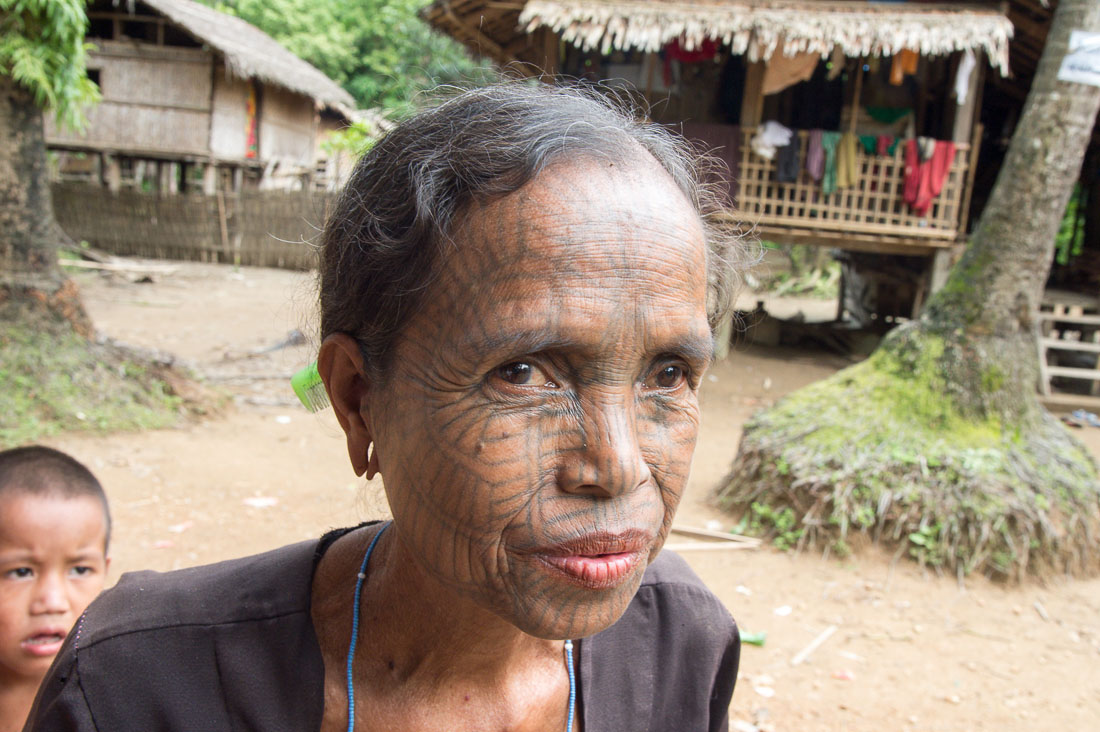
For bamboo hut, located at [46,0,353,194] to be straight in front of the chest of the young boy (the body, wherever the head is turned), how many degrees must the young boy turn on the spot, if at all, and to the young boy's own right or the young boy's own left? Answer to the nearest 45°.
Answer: approximately 180°

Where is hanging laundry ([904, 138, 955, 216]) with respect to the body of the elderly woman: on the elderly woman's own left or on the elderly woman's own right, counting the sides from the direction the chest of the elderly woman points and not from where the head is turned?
on the elderly woman's own left

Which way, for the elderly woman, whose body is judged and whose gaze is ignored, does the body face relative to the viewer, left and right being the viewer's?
facing the viewer and to the right of the viewer

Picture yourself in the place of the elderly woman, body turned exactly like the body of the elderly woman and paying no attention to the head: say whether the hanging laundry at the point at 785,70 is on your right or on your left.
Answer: on your left

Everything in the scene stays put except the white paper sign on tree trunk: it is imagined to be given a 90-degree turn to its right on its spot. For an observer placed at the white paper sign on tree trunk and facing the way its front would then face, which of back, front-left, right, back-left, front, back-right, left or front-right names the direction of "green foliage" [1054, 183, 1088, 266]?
right

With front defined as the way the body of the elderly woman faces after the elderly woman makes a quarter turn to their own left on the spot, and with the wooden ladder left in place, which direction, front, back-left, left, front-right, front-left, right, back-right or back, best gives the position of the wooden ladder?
front

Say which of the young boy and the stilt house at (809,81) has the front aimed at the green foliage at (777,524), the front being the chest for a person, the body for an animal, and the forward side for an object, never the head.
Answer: the stilt house

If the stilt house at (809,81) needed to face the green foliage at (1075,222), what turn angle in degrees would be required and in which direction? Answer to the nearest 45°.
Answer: approximately 135° to its left

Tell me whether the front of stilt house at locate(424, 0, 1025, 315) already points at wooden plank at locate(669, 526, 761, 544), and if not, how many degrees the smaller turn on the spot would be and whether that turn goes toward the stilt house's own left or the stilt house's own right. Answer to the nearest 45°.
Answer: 0° — it already faces it

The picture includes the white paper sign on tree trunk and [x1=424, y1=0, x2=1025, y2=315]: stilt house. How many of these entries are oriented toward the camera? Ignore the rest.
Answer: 2

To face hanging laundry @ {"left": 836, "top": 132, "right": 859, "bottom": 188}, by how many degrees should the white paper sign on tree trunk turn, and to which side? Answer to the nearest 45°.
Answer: approximately 135° to its right

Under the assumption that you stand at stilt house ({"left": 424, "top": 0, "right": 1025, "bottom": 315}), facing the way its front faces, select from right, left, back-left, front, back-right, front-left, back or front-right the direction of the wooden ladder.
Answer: left
